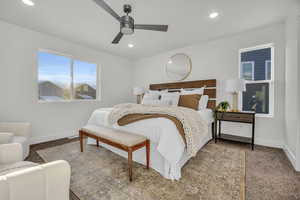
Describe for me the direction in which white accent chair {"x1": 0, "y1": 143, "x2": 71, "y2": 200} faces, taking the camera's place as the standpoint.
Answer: facing away from the viewer and to the right of the viewer

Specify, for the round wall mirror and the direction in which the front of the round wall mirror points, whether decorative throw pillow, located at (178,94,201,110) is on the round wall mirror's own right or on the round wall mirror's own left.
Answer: on the round wall mirror's own left

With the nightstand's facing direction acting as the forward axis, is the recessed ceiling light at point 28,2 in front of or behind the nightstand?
in front

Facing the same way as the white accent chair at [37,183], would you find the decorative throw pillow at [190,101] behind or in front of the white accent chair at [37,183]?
in front

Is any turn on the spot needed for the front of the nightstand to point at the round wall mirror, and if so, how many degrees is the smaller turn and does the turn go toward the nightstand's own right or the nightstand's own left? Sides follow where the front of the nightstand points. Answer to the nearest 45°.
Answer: approximately 45° to the nightstand's own right

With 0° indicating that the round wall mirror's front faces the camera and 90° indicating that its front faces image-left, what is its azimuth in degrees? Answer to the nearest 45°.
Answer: approximately 45°
